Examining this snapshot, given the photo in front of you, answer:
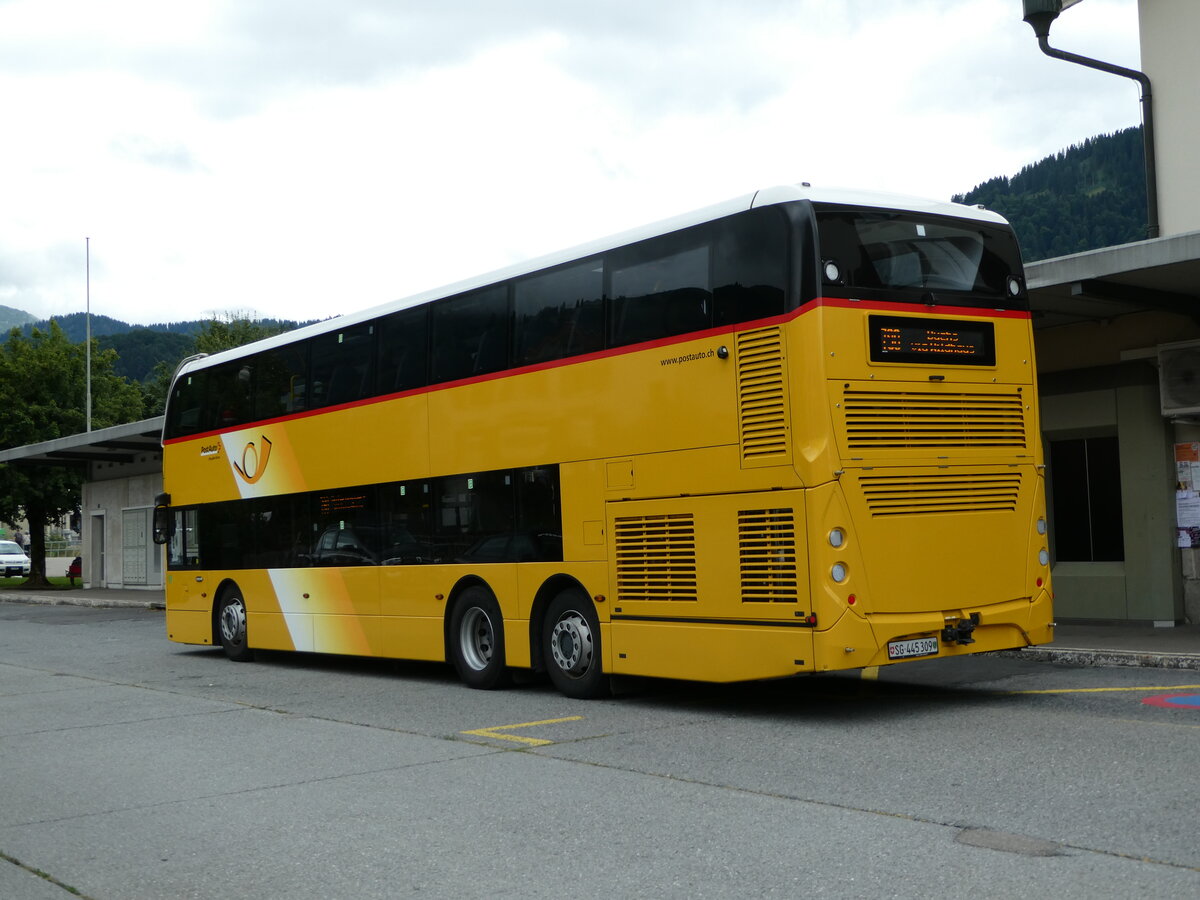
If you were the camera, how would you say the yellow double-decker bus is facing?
facing away from the viewer and to the left of the viewer

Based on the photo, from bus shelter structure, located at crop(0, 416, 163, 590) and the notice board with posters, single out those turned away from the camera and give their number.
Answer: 0

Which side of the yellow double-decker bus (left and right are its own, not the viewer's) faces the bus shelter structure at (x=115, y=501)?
front

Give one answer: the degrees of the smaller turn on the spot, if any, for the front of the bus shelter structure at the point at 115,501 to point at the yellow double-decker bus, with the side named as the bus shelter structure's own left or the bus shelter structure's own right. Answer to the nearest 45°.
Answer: approximately 45° to the bus shelter structure's own left

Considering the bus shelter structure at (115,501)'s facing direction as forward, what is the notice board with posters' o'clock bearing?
The notice board with posters is roughly at 10 o'clock from the bus shelter structure.

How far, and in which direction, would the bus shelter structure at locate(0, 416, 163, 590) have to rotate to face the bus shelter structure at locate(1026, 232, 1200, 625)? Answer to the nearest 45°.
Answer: approximately 45° to its left

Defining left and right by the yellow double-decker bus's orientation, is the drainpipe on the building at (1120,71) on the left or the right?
on its right

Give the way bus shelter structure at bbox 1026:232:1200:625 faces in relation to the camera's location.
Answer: facing the viewer and to the left of the viewer

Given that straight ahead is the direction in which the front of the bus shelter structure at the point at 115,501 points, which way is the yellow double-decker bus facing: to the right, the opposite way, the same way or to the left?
to the right

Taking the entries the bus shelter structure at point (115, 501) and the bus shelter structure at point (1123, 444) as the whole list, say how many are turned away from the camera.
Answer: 0

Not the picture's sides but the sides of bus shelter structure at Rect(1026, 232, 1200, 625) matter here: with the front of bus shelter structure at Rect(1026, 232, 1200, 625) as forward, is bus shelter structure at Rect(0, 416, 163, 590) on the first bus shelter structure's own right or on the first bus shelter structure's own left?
on the first bus shelter structure's own right
